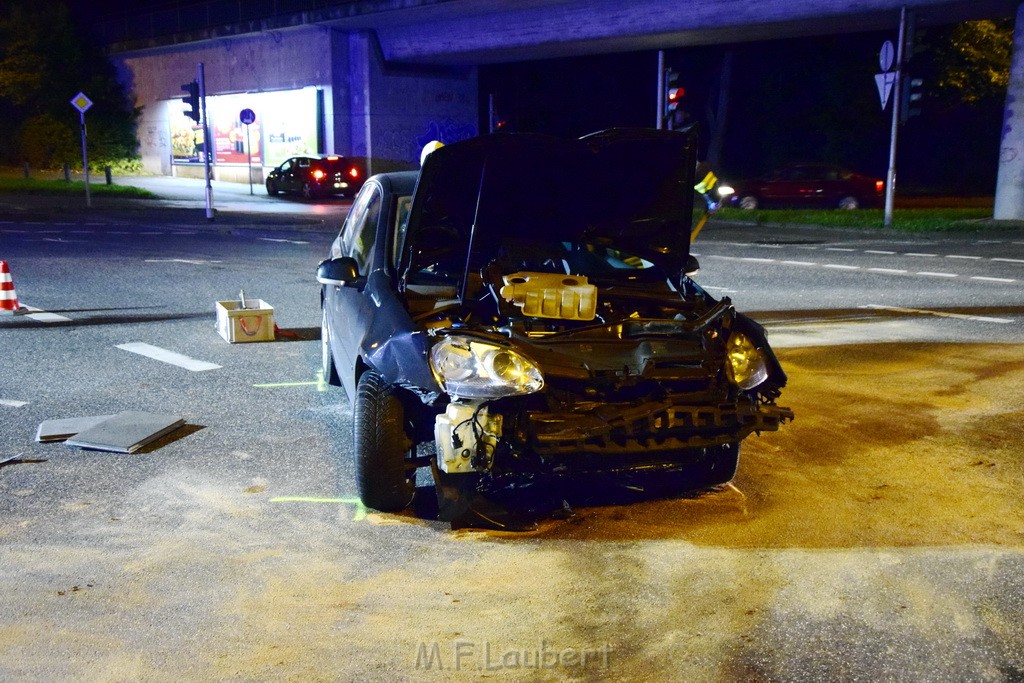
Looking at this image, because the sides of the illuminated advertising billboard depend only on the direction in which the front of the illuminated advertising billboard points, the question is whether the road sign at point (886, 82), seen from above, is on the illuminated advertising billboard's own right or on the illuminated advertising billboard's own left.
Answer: on the illuminated advertising billboard's own left

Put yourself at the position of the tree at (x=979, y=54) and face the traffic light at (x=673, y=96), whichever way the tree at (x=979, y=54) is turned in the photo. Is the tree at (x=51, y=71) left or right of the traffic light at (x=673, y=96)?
right

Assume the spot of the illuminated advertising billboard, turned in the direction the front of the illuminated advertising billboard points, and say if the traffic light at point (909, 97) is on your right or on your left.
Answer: on your left

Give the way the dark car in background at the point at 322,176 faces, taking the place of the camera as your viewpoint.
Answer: facing away from the viewer and to the left of the viewer

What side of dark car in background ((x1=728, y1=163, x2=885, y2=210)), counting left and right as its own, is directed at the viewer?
left

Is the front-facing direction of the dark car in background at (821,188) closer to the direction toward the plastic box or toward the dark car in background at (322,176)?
the dark car in background

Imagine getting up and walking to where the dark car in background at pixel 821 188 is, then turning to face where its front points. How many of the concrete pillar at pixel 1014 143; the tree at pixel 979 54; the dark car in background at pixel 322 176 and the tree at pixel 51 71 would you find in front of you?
2

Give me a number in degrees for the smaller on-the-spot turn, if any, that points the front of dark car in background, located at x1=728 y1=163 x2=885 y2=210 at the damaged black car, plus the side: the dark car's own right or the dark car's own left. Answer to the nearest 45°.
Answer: approximately 90° to the dark car's own left

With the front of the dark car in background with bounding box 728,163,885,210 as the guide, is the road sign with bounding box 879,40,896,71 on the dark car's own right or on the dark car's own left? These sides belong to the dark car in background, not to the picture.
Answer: on the dark car's own left

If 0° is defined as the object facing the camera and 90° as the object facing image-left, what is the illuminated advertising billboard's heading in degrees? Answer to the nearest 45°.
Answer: approximately 45°

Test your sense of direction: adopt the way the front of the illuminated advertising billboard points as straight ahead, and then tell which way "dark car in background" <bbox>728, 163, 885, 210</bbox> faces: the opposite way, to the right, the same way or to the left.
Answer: to the right

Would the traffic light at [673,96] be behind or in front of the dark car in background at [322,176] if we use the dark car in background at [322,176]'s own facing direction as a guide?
behind

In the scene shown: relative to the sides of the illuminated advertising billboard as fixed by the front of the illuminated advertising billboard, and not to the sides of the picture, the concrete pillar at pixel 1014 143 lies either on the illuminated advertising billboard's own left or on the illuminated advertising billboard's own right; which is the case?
on the illuminated advertising billboard's own left
